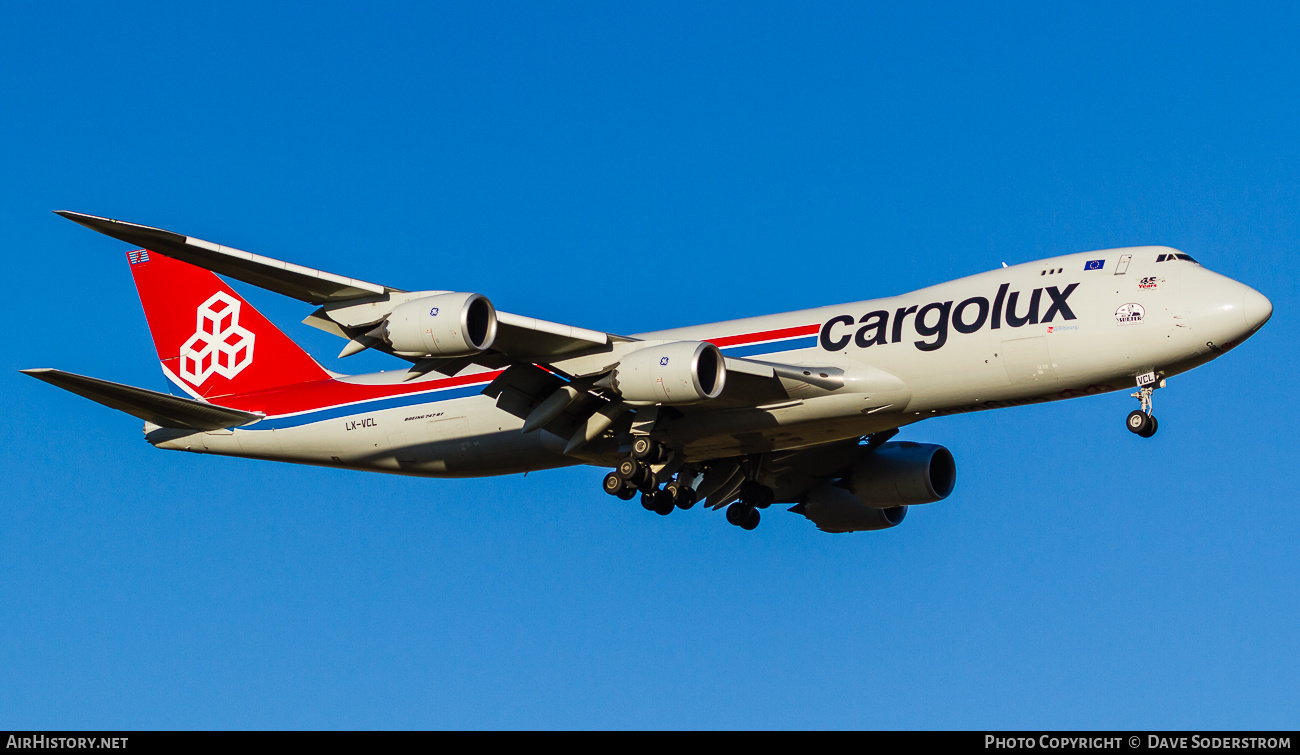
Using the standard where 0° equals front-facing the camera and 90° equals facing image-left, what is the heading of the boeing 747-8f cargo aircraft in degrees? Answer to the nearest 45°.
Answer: approximately 315°
